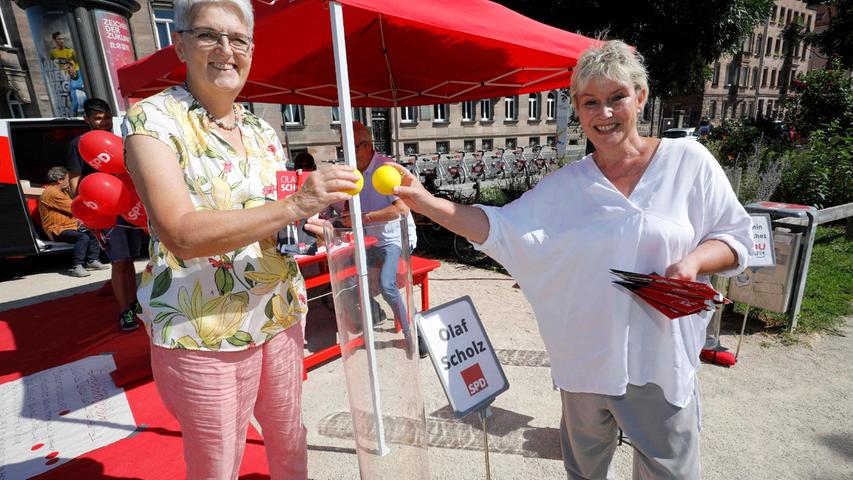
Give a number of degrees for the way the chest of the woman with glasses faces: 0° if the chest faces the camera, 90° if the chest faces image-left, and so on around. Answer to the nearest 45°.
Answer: approximately 315°

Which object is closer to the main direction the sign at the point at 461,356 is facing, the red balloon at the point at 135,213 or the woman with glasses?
the woman with glasses

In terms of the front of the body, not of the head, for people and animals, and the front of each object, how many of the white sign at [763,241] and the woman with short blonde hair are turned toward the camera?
2

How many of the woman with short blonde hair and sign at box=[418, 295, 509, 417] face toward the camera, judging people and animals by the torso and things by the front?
2

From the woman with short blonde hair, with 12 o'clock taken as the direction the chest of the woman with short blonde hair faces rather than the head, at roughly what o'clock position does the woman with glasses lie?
The woman with glasses is roughly at 2 o'clock from the woman with short blonde hair.

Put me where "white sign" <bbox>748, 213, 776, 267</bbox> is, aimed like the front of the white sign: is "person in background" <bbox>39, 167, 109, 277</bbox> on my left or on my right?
on my right

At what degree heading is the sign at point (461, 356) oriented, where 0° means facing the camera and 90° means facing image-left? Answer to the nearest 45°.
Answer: approximately 0°
